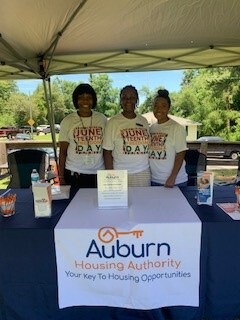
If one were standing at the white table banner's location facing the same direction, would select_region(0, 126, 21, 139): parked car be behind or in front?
behind

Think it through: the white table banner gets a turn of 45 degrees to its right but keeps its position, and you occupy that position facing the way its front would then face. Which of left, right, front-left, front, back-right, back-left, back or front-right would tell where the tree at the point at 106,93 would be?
back-right

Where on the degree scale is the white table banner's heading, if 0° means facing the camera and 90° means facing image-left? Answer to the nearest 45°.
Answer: approximately 0°
